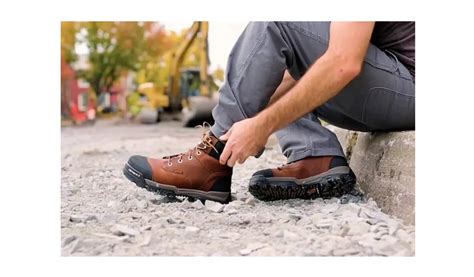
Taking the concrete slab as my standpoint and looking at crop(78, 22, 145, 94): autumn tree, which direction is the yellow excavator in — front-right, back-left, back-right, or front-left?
front-right

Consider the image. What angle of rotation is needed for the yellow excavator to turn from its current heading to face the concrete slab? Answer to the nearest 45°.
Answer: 0° — it already faces it

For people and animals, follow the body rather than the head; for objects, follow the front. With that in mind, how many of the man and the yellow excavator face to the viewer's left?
1

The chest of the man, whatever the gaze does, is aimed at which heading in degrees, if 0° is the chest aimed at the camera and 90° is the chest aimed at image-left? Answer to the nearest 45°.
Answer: approximately 90°
